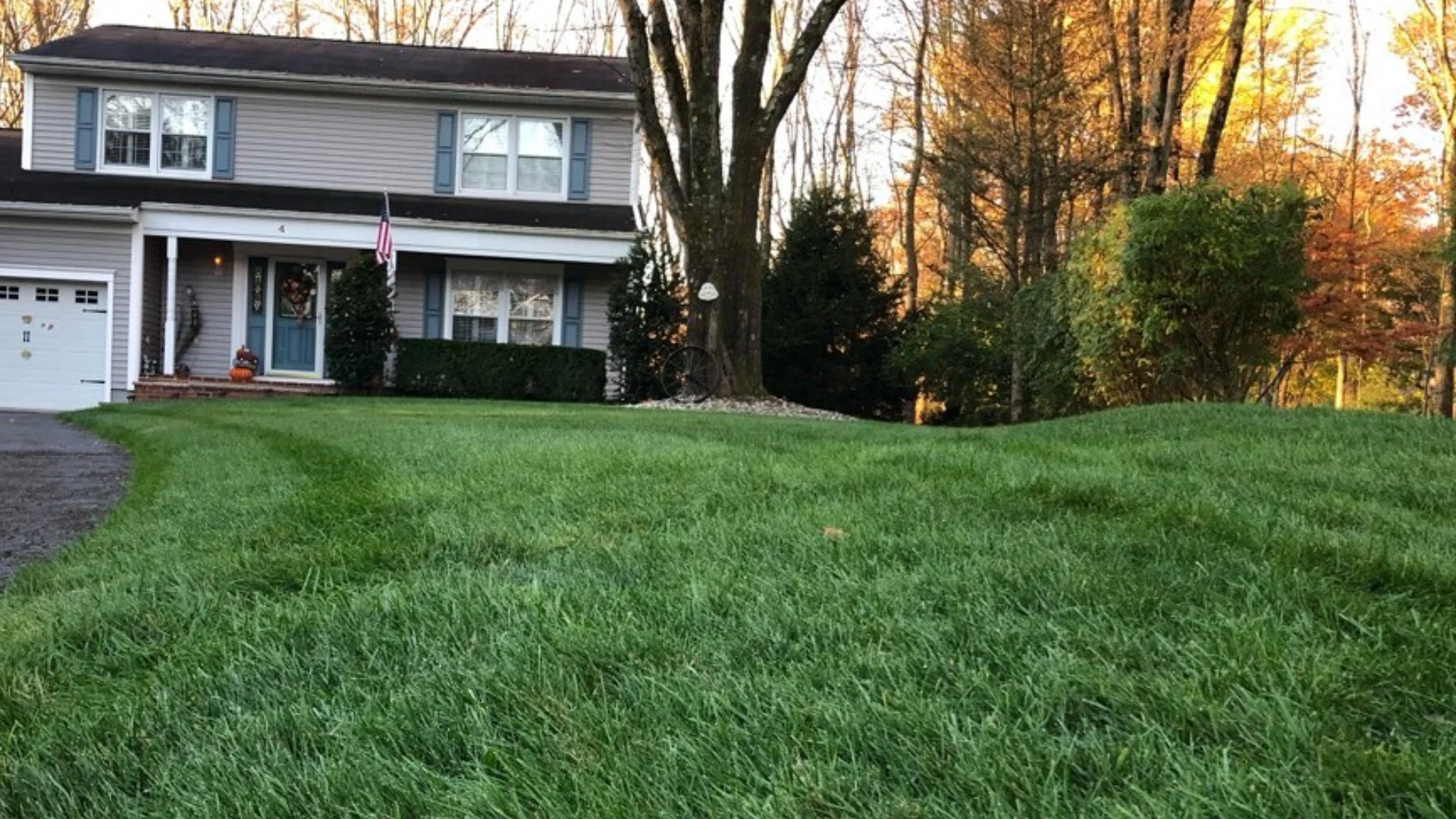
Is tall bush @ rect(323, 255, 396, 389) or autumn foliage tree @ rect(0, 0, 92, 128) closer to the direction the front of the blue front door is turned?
the tall bush

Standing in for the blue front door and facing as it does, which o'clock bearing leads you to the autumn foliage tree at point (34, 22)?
The autumn foliage tree is roughly at 5 o'clock from the blue front door.

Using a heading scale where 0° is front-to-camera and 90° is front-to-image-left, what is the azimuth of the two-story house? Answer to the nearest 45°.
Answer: approximately 0°

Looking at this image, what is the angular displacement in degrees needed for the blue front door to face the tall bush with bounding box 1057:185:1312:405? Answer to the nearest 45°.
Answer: approximately 45° to its left

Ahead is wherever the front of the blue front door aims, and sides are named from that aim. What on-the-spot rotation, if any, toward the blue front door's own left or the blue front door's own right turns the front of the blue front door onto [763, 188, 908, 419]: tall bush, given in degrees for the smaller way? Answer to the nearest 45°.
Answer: approximately 90° to the blue front door's own left

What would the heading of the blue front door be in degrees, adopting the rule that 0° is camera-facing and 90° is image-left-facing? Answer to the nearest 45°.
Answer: approximately 0°

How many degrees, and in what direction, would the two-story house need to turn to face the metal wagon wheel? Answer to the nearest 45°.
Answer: approximately 45° to its left
